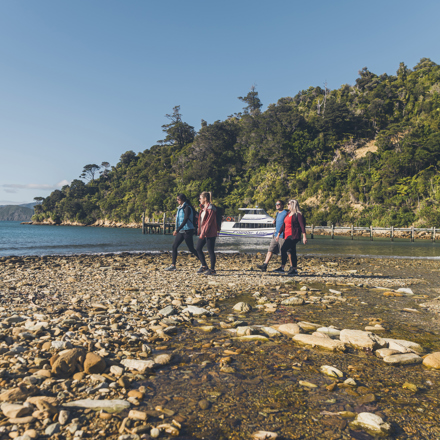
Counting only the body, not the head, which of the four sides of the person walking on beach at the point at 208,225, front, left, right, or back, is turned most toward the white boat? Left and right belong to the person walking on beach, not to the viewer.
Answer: right

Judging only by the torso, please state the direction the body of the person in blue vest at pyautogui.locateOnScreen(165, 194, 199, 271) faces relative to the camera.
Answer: to the viewer's left

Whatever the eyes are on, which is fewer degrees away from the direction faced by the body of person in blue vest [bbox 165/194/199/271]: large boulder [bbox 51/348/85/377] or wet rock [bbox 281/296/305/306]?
the large boulder

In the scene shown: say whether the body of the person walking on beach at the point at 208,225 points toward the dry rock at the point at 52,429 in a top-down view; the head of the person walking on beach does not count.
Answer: no

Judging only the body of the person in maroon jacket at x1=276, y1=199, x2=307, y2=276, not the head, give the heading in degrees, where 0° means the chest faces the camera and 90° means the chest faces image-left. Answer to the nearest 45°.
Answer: approximately 45°

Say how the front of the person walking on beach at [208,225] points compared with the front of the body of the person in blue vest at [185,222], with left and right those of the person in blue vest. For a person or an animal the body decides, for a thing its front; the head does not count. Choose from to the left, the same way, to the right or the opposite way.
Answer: the same way

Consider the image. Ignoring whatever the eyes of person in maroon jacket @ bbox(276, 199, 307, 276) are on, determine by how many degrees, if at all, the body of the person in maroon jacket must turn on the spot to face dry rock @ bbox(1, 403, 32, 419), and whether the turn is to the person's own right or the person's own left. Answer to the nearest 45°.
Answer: approximately 45° to the person's own left

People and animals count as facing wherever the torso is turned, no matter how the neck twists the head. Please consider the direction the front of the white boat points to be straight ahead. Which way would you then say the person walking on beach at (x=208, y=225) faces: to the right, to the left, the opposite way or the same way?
the opposite way

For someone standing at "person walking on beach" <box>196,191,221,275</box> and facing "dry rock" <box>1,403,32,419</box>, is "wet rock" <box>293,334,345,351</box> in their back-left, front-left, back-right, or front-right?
front-left

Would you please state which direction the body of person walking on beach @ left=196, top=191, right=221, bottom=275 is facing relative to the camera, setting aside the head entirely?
to the viewer's left

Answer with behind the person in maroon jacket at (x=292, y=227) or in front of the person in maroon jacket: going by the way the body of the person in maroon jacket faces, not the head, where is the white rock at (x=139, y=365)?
in front
